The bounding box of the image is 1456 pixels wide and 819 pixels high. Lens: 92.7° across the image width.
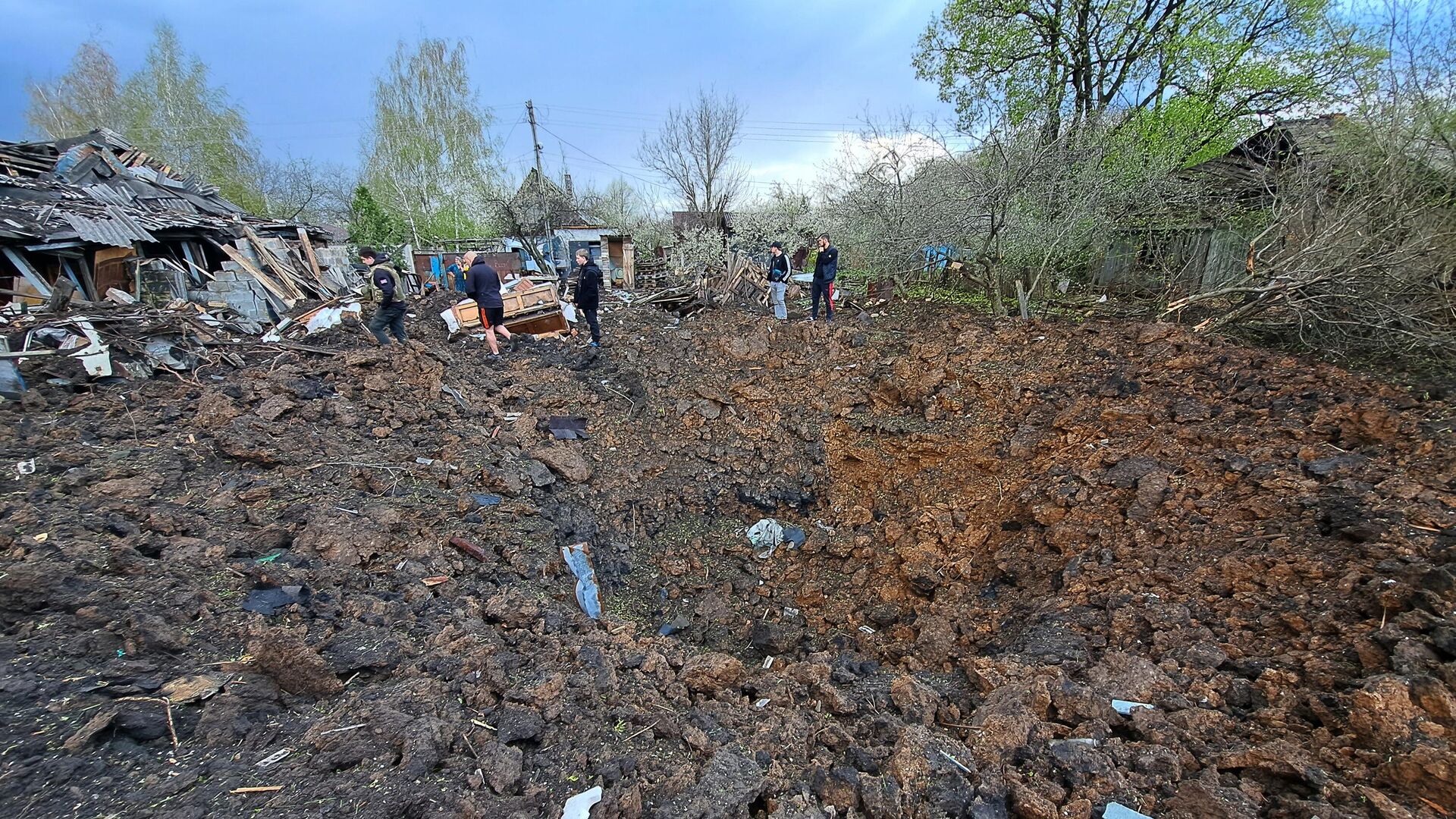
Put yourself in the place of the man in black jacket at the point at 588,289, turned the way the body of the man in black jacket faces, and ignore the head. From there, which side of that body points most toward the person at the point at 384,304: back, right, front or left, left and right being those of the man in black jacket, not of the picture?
front

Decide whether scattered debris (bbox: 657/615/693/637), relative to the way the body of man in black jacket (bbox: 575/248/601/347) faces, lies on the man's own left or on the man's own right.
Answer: on the man's own left

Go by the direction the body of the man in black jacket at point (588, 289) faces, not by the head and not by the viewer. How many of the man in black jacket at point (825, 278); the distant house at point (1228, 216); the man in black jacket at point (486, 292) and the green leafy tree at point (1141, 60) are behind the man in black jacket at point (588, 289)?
3

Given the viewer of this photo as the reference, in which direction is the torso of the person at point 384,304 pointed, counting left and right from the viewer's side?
facing to the left of the viewer

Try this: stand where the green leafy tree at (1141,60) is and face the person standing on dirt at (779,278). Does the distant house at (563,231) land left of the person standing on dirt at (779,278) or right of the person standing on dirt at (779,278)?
right

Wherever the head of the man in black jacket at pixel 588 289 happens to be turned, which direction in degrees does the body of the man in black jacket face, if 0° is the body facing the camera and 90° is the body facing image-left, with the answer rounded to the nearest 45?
approximately 90°

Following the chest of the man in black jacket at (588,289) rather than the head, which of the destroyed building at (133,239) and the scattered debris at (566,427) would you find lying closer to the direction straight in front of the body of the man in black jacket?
the destroyed building

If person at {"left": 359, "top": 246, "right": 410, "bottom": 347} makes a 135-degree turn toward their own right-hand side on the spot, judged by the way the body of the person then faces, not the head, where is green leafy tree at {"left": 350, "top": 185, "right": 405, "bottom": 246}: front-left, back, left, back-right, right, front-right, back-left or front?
front-left

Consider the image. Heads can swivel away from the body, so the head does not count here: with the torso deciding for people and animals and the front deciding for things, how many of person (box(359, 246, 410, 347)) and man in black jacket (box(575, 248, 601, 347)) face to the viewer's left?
2

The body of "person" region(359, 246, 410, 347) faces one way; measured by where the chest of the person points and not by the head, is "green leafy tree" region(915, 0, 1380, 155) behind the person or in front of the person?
behind
